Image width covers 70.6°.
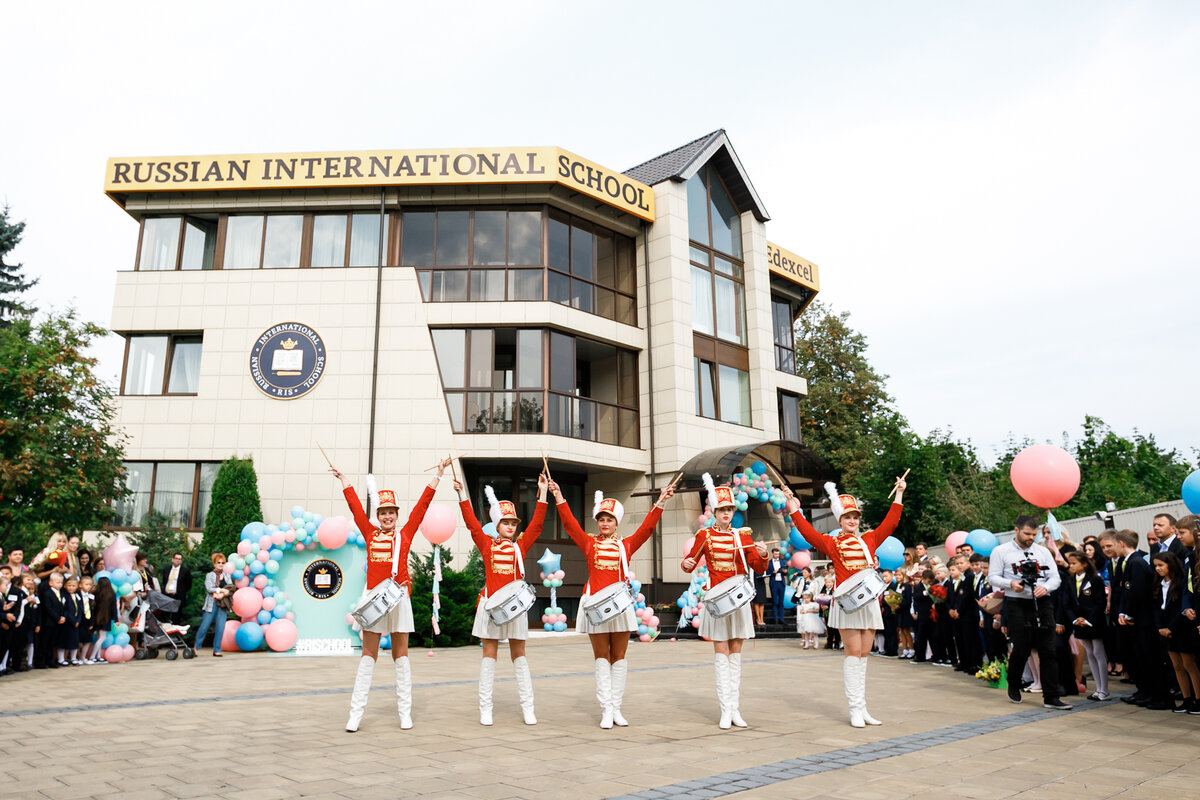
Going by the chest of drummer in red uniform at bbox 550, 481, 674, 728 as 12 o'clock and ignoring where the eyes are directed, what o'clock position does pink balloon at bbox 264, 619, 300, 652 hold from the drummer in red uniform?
The pink balloon is roughly at 5 o'clock from the drummer in red uniform.

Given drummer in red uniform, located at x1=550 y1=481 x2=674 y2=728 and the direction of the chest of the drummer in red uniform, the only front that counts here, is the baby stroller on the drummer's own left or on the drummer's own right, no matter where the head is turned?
on the drummer's own right

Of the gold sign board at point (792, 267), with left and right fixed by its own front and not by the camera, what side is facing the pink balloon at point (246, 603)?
right

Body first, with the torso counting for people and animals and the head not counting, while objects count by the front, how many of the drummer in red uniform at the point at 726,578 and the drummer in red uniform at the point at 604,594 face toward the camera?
2

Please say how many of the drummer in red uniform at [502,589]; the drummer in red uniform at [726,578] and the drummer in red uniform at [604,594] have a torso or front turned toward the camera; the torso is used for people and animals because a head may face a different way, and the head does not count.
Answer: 3

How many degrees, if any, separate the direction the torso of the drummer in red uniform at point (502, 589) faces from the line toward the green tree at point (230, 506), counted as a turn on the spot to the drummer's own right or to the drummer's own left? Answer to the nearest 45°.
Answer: approximately 135° to the drummer's own right

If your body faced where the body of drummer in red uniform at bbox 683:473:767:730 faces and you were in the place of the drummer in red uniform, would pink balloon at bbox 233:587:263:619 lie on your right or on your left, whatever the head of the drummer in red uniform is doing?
on your right

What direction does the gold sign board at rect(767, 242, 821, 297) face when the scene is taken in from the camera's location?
facing the viewer and to the right of the viewer

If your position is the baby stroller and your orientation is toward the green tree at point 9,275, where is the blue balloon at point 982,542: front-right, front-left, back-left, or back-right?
back-right

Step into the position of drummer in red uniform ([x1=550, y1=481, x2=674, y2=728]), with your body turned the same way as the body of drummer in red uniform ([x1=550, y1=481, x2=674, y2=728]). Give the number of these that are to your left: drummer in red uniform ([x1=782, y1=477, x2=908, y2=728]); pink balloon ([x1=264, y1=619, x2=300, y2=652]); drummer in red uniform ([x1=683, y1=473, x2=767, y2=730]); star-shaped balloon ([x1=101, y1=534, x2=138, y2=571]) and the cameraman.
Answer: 3
